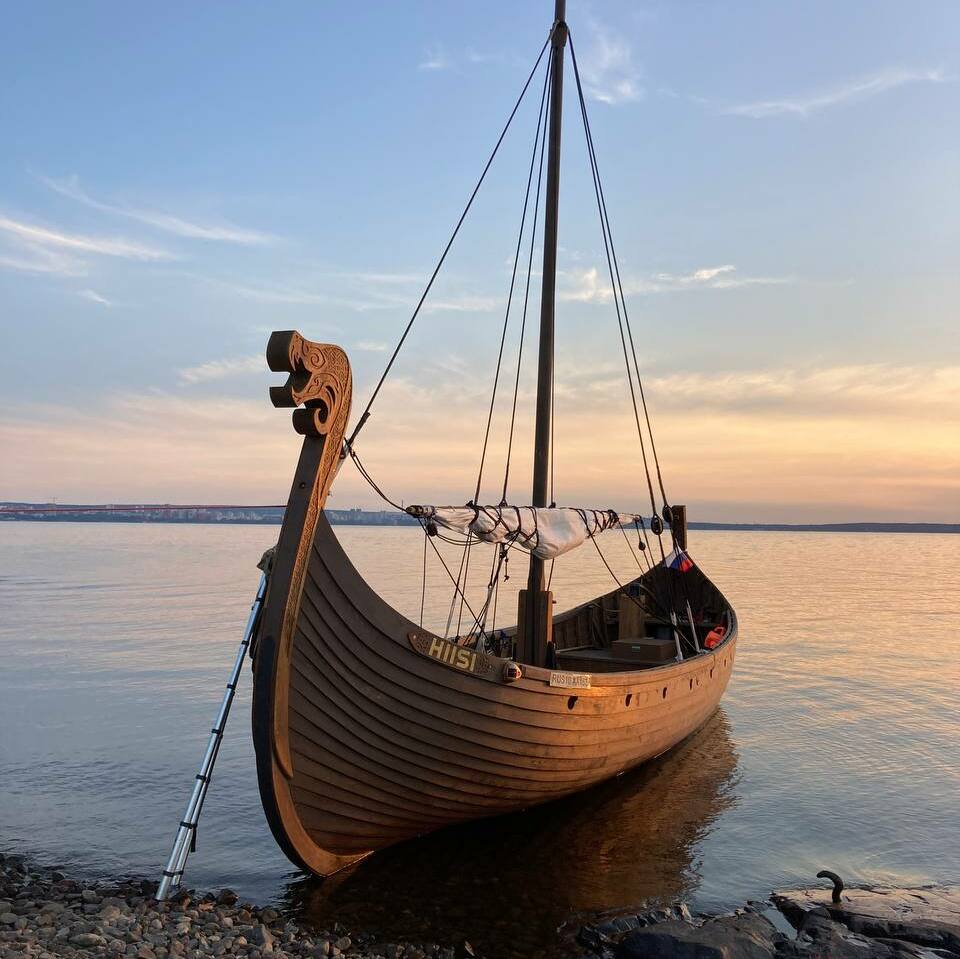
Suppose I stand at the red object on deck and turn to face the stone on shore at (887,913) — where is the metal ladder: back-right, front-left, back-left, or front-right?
front-right

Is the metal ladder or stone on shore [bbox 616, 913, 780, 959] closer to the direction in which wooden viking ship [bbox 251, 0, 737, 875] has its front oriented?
the metal ladder

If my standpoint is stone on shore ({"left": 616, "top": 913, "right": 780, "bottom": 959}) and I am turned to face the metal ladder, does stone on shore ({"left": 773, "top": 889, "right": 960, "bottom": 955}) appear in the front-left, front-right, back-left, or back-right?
back-right
